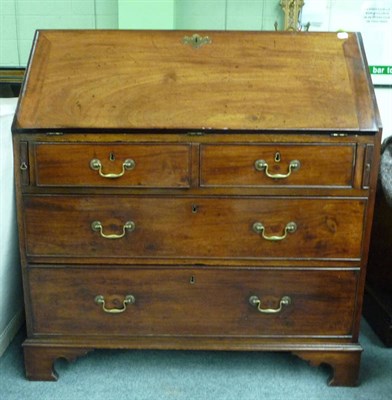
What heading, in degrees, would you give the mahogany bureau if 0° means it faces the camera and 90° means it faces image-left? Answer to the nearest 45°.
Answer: approximately 0°
